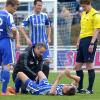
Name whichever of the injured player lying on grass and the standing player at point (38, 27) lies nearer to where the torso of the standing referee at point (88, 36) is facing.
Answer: the injured player lying on grass

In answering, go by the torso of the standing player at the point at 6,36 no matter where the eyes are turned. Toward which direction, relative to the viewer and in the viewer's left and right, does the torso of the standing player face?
facing away from the viewer and to the right of the viewer

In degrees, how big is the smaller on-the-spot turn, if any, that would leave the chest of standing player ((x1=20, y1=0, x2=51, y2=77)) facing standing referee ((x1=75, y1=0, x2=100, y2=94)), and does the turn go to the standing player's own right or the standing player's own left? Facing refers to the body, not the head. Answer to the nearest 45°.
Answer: approximately 45° to the standing player's own left

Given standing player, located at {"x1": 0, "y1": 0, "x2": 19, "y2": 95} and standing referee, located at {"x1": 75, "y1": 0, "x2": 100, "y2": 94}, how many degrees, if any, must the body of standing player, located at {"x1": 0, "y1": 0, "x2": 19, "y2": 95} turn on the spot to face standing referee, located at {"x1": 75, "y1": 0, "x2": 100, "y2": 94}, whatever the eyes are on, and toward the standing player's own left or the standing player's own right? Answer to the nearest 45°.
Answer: approximately 45° to the standing player's own right

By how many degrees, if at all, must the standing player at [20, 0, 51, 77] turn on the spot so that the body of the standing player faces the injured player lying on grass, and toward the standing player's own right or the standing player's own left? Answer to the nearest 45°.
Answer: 0° — they already face them

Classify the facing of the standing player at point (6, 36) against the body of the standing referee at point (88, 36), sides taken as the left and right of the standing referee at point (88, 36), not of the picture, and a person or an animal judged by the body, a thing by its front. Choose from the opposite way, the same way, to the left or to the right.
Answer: the opposite way

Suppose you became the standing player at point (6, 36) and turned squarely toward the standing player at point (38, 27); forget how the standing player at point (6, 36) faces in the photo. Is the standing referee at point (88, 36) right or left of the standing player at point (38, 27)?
right

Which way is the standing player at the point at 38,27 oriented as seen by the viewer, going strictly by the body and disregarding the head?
toward the camera

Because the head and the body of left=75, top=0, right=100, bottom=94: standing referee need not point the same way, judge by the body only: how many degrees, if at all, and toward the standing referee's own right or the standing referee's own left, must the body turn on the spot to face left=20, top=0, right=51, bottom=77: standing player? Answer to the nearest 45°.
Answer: approximately 90° to the standing referee's own right

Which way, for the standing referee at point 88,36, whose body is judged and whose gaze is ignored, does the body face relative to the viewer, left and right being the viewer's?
facing the viewer and to the left of the viewer
